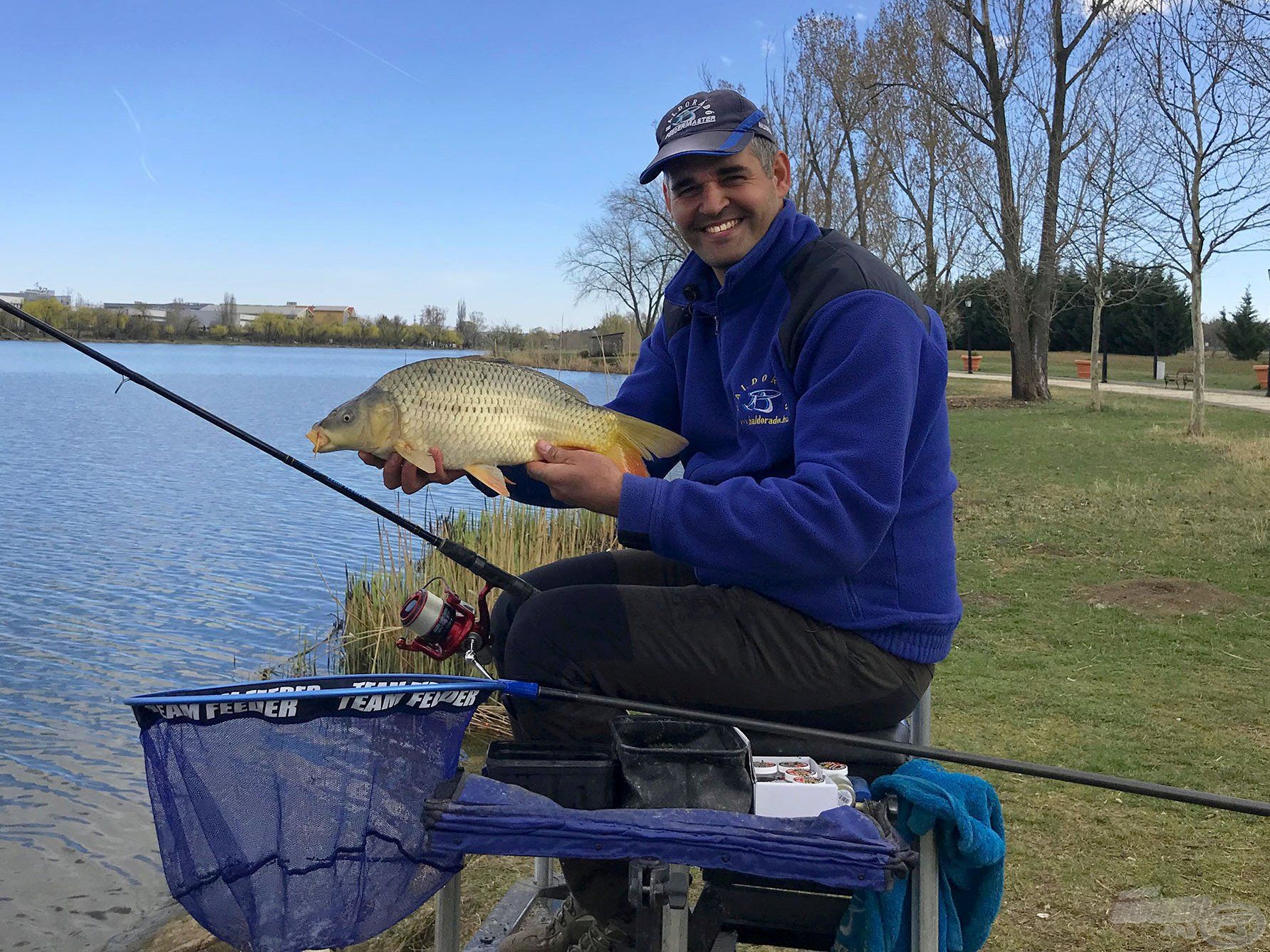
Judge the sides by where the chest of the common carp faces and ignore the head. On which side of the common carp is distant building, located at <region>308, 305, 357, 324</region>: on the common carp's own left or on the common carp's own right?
on the common carp's own right

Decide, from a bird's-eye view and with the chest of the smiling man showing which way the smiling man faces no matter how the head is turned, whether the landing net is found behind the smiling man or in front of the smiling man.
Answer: in front

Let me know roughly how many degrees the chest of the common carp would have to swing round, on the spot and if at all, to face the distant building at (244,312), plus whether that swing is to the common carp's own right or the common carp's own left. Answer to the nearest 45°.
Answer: approximately 90° to the common carp's own right

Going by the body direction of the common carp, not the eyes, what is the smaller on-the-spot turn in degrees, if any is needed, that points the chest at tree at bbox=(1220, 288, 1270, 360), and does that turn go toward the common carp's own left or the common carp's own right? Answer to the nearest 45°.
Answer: approximately 135° to the common carp's own right

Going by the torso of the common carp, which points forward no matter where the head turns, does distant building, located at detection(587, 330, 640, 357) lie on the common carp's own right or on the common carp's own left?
on the common carp's own right

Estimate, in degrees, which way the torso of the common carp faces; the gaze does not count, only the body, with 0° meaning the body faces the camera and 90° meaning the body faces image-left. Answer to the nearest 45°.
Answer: approximately 90°

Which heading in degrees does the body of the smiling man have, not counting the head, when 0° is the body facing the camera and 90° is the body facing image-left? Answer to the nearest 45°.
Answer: approximately 45°

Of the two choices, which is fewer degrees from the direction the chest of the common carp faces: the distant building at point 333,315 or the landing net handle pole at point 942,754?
the distant building
